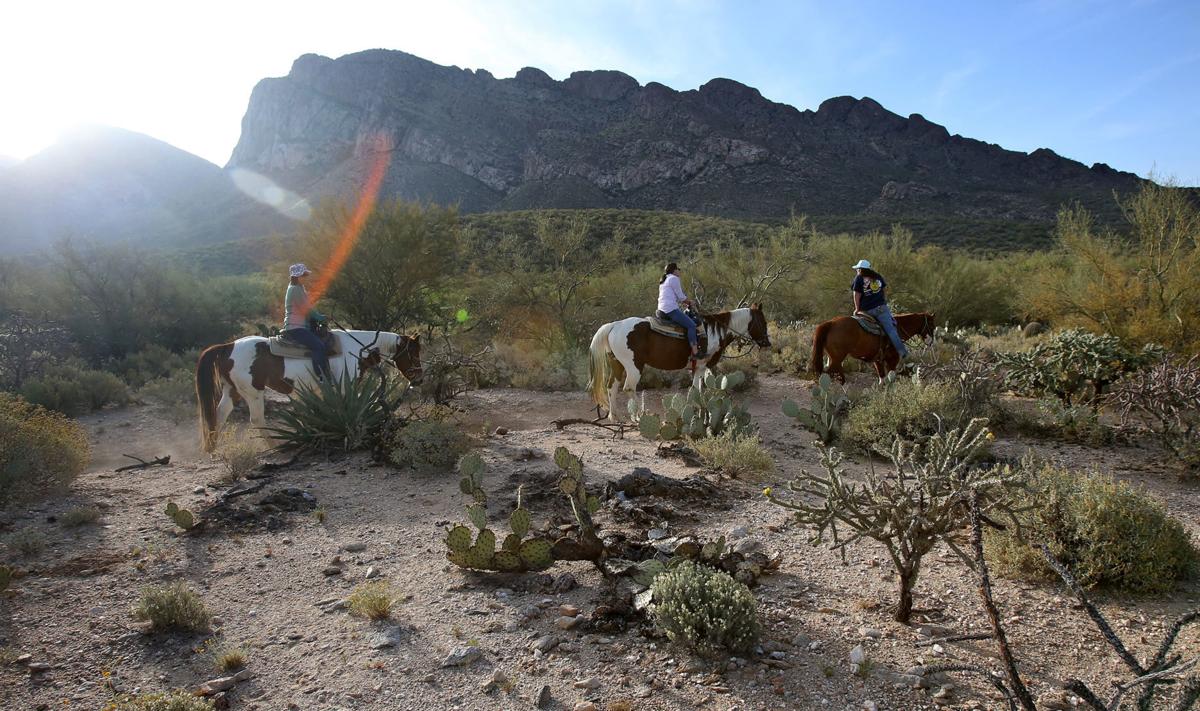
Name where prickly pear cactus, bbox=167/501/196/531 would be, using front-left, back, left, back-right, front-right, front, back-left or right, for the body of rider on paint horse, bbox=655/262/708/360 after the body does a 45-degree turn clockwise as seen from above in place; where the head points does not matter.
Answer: right

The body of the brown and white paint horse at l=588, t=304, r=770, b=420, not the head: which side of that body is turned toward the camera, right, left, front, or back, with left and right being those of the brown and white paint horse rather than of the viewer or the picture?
right

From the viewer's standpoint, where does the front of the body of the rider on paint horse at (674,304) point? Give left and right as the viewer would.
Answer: facing to the right of the viewer

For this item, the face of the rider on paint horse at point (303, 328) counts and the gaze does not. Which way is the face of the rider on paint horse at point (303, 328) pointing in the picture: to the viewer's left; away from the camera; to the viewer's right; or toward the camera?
to the viewer's right

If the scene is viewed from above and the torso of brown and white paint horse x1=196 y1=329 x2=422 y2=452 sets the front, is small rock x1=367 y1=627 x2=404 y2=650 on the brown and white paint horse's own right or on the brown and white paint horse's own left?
on the brown and white paint horse's own right

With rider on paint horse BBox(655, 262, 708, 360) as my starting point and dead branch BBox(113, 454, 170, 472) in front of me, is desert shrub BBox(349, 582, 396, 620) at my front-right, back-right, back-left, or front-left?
front-left

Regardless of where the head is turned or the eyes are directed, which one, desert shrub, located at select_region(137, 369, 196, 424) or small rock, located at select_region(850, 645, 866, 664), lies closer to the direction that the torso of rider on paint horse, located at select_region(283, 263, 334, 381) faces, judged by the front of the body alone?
the small rock

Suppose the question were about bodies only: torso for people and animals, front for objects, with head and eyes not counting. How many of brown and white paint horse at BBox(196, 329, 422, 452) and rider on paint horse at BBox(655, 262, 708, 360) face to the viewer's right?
2

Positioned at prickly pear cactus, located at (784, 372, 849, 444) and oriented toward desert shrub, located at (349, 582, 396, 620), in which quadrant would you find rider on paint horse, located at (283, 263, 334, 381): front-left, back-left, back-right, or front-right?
front-right

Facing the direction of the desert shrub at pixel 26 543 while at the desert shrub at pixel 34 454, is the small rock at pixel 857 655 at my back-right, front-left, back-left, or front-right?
front-left

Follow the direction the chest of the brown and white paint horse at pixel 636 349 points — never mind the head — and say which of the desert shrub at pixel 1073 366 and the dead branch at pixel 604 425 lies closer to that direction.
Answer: the desert shrub

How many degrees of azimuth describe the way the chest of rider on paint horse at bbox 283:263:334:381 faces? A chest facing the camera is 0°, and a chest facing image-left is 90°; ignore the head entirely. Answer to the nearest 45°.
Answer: approximately 270°

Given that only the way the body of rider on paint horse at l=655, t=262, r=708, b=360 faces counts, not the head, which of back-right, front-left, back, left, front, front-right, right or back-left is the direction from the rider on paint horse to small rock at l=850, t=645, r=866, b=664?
right

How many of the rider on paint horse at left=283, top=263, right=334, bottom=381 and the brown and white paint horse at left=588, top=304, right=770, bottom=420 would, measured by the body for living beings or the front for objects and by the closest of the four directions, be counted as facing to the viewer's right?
2

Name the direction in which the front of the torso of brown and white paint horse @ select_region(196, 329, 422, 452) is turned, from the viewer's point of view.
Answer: to the viewer's right

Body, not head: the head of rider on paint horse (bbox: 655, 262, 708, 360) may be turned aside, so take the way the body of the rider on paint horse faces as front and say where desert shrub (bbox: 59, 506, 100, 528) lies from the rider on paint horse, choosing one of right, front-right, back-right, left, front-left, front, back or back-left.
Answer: back-right

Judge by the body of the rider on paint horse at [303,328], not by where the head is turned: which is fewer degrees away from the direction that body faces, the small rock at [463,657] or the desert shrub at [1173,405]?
the desert shrub

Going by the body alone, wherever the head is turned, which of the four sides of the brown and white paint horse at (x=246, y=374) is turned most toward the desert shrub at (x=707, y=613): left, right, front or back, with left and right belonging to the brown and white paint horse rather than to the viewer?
right

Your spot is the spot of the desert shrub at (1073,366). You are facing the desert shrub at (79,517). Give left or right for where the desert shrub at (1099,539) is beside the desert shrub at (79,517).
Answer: left
